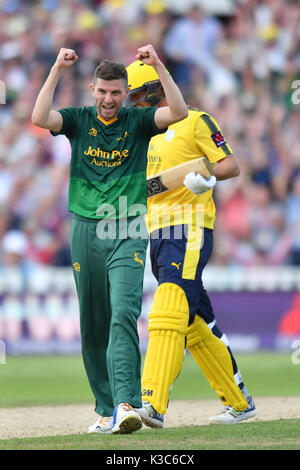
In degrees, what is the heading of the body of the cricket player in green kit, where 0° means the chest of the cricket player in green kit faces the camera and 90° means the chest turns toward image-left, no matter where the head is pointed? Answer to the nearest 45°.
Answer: approximately 0°

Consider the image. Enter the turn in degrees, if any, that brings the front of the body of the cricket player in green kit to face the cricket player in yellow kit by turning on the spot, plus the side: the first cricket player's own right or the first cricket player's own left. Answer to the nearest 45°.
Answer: approximately 135° to the first cricket player's own left
